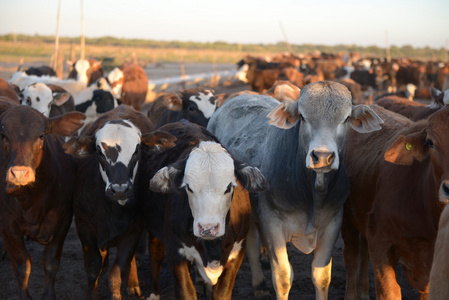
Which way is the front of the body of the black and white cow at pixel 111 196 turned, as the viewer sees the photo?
toward the camera

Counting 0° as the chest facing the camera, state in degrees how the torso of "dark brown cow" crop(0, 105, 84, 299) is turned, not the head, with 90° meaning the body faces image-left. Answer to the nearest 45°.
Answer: approximately 0°

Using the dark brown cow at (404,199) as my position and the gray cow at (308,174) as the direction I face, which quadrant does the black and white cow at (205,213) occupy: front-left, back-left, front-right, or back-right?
front-left

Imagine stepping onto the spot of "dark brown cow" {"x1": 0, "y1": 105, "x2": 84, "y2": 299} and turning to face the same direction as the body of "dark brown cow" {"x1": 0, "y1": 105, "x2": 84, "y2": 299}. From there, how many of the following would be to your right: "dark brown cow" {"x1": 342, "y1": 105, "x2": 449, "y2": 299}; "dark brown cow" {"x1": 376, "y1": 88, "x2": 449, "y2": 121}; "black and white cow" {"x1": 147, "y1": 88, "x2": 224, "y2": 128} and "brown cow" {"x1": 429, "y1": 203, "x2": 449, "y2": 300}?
0

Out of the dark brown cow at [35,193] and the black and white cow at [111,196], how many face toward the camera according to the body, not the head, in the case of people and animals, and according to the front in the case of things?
2

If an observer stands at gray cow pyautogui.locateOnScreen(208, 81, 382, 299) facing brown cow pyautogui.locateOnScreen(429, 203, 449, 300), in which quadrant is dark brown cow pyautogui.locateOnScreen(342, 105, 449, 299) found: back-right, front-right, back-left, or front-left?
front-left

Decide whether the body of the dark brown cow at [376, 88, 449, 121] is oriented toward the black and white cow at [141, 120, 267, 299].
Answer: no

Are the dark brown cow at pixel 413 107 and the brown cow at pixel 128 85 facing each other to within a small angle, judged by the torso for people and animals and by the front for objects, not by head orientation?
no

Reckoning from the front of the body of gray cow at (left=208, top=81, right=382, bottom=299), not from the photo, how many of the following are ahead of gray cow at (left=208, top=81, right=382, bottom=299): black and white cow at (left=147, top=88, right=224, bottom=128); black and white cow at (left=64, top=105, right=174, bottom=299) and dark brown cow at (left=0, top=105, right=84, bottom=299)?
0

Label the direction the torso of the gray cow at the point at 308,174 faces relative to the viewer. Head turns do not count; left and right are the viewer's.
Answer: facing the viewer and to the right of the viewer

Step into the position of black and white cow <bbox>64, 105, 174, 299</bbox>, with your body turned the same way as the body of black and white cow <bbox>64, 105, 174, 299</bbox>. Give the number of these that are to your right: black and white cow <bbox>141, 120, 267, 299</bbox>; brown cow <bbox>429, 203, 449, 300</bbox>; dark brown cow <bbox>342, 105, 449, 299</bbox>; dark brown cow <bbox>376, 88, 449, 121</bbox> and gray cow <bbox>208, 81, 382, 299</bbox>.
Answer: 0

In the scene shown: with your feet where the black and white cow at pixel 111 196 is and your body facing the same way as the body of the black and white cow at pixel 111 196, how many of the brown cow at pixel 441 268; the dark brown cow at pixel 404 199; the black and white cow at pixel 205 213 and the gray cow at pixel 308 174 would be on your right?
0

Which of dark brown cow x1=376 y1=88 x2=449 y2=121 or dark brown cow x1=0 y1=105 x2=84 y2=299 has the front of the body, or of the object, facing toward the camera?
dark brown cow x1=0 y1=105 x2=84 y2=299

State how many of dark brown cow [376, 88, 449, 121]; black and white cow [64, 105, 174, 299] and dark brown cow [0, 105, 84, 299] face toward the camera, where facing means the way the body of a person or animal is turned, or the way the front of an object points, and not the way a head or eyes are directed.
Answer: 2

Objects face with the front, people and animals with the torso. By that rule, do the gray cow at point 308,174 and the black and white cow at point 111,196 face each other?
no
